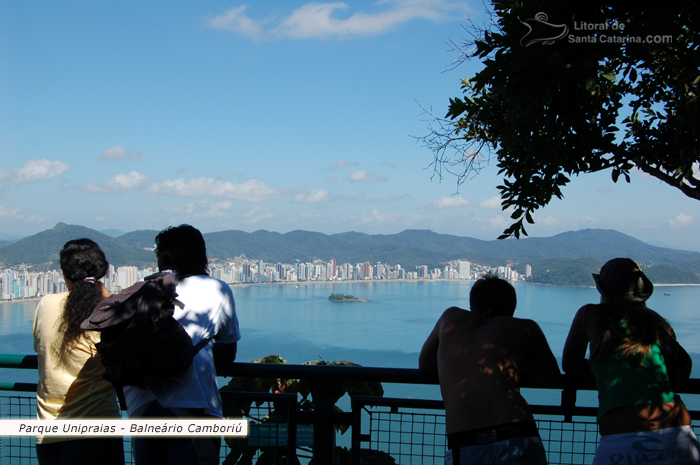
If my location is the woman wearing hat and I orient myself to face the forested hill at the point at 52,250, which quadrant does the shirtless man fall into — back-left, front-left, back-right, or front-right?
front-left

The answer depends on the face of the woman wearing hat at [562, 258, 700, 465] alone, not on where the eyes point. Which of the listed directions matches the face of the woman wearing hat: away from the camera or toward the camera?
away from the camera

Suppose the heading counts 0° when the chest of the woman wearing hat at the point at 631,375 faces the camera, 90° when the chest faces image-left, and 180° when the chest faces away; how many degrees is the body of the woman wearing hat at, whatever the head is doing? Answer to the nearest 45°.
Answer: approximately 180°

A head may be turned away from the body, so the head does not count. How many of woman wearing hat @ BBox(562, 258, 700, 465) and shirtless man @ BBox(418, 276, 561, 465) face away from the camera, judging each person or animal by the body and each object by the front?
2

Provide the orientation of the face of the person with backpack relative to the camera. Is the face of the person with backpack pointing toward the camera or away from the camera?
away from the camera

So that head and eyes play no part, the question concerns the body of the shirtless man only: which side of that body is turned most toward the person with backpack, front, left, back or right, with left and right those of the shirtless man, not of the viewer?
left

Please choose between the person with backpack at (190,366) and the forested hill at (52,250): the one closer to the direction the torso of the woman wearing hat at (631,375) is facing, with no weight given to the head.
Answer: the forested hill

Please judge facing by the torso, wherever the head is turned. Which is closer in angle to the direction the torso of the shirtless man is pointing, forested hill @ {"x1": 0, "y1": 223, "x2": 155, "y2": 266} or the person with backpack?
the forested hill

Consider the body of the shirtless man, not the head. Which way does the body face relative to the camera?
away from the camera
